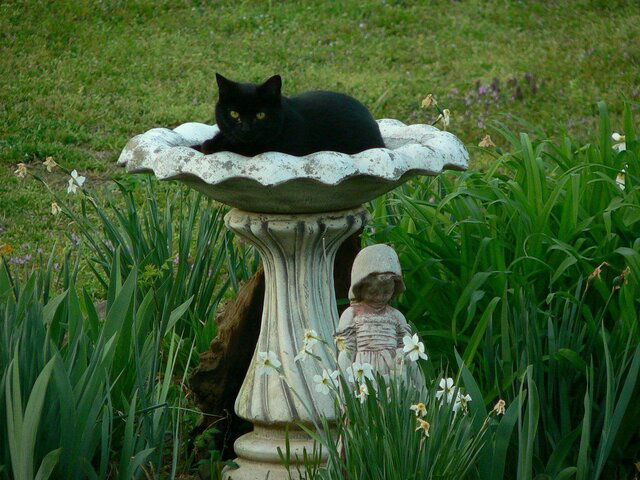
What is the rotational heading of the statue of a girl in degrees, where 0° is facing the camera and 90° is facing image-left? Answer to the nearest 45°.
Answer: approximately 0°

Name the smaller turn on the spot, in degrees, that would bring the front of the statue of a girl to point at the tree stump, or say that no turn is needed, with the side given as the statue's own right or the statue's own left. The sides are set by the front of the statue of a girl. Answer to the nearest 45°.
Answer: approximately 135° to the statue's own right
